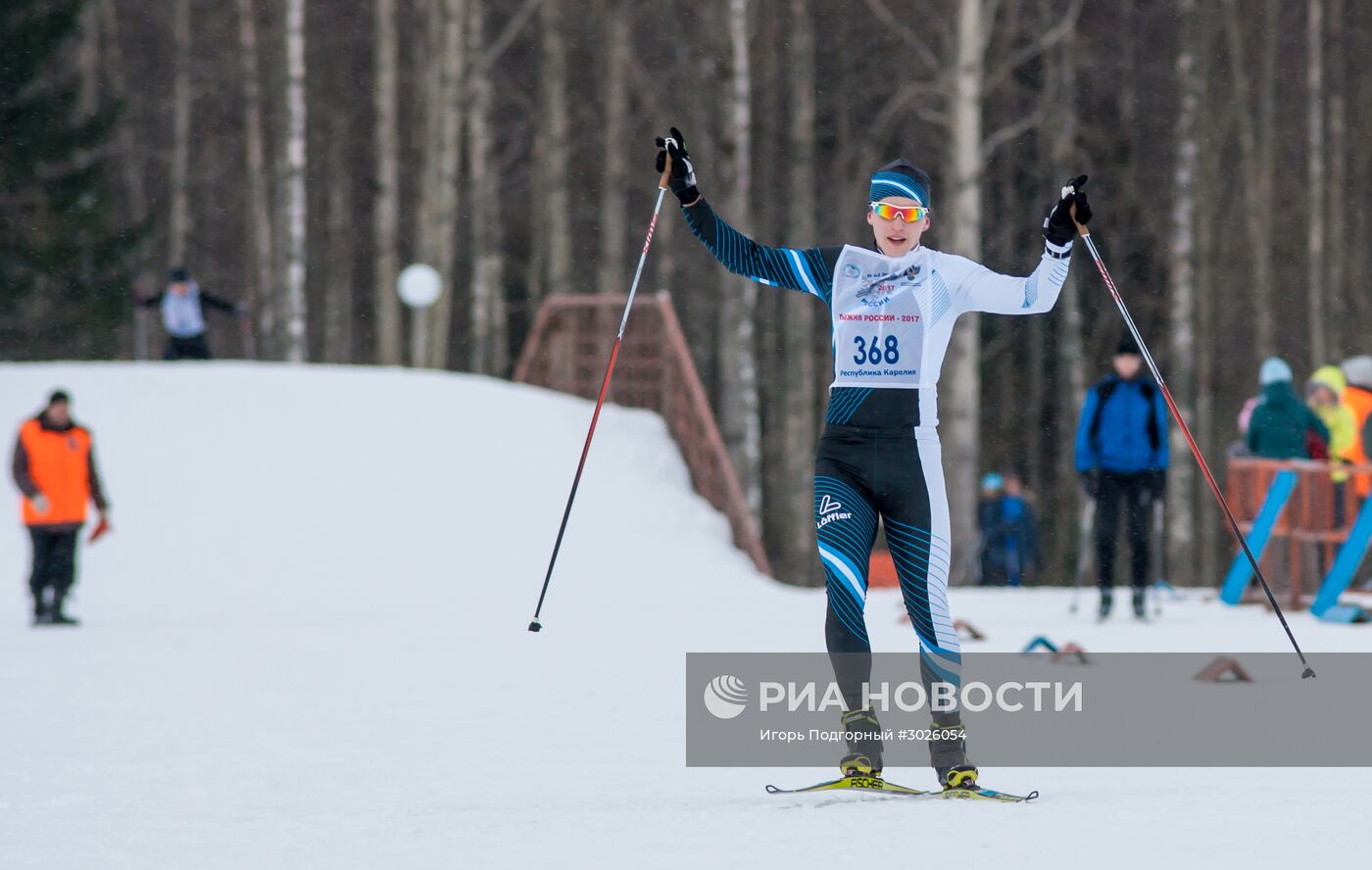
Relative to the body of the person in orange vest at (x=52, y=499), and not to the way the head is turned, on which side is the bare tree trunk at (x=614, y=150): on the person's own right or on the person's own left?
on the person's own left

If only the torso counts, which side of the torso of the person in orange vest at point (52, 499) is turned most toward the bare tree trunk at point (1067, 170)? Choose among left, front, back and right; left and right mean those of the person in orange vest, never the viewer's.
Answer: left

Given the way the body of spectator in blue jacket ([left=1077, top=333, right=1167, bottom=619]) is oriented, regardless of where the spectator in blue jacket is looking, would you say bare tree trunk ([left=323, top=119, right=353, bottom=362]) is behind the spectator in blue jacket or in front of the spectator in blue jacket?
behind

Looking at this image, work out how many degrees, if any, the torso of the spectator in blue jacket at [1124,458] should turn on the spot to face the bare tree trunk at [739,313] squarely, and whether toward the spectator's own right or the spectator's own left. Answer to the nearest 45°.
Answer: approximately 135° to the spectator's own right

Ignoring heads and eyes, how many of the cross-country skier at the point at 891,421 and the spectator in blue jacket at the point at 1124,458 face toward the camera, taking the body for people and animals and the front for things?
2

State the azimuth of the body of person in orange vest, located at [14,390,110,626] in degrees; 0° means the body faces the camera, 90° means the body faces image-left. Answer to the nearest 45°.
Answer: approximately 315°

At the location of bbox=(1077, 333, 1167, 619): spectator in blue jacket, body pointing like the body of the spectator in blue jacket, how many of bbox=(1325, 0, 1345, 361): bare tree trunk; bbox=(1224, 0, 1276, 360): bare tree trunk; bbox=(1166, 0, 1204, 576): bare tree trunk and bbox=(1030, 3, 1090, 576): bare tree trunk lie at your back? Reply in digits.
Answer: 4

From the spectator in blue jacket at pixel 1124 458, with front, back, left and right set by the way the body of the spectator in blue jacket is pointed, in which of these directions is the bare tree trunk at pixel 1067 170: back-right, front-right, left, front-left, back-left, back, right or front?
back

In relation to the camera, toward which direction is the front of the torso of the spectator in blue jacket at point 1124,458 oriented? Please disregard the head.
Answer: toward the camera

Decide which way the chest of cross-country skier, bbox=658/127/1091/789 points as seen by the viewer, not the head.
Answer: toward the camera

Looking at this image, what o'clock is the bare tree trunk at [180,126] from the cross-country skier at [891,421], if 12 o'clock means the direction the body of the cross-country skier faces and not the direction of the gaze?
The bare tree trunk is roughly at 5 o'clock from the cross-country skier.

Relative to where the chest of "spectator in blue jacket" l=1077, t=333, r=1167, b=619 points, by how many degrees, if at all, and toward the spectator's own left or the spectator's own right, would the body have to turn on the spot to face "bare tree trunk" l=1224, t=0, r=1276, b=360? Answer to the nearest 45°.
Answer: approximately 180°

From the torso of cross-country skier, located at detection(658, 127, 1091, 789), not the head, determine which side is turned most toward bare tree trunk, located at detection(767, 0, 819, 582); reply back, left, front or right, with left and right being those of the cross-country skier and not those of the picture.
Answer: back
